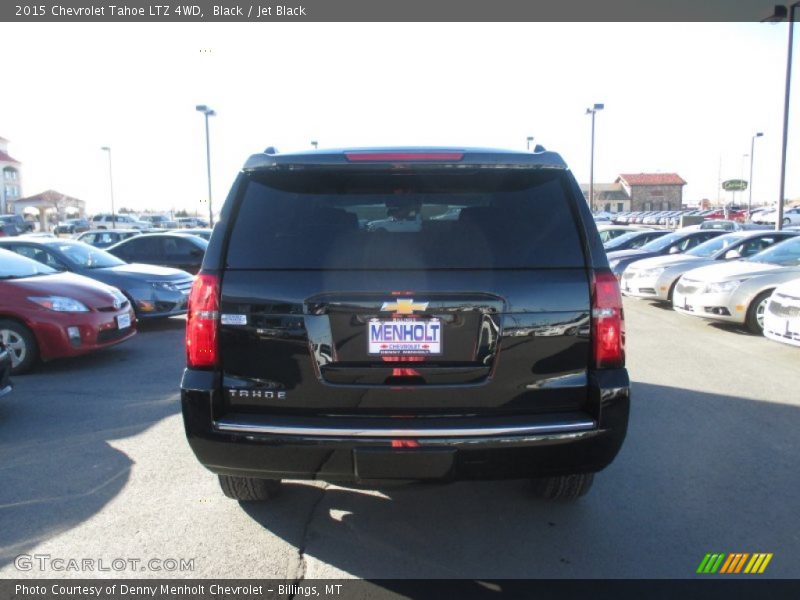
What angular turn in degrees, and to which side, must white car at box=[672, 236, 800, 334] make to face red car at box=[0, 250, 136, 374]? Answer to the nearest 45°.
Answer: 0° — it already faces it

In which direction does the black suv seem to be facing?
away from the camera

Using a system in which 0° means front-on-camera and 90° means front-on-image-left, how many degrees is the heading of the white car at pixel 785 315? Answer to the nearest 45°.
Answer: approximately 45°

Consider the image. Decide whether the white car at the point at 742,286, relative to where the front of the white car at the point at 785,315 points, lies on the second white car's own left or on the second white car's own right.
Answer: on the second white car's own right

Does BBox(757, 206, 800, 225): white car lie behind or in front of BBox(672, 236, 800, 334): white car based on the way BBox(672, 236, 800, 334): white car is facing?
behind

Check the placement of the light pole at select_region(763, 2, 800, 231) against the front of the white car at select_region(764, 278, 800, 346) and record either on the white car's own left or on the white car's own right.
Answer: on the white car's own right

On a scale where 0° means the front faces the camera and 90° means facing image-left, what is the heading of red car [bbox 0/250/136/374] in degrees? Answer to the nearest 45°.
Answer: approximately 315°
